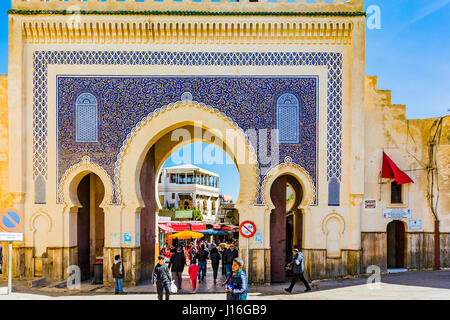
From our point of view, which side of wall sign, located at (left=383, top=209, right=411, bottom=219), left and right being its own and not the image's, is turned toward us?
front

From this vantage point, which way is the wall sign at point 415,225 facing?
toward the camera

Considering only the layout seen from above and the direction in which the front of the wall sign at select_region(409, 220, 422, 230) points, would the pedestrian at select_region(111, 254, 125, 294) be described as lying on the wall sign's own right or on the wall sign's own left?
on the wall sign's own right

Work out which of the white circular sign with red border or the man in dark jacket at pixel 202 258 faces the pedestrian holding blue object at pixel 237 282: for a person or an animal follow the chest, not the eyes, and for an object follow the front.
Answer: the white circular sign with red border

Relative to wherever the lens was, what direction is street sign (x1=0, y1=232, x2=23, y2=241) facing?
facing the viewer

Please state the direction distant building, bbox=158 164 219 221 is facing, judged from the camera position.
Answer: facing the viewer and to the left of the viewer

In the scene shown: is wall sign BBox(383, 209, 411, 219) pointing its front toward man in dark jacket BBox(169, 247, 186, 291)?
no
